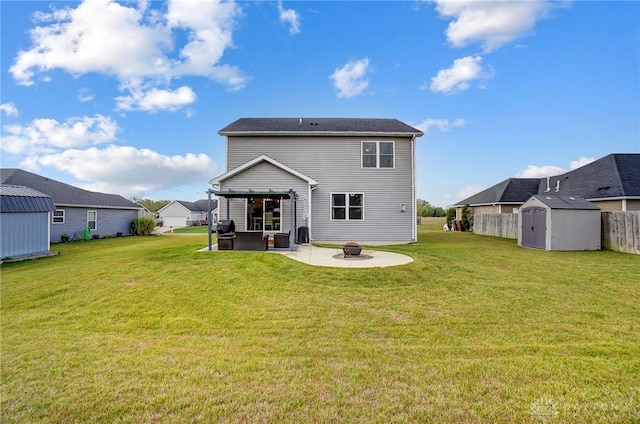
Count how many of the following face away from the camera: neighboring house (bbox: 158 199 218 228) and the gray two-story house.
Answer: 1

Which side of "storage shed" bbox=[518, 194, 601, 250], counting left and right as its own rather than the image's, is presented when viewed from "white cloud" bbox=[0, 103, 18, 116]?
front

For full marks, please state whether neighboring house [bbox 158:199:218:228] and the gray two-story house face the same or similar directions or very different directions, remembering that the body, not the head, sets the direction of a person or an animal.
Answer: very different directions

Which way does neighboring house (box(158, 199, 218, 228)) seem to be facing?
toward the camera

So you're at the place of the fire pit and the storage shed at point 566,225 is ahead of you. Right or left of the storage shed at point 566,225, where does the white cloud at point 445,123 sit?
left

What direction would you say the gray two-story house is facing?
away from the camera

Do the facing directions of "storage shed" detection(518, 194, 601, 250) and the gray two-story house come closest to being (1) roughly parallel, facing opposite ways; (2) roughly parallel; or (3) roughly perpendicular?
roughly perpendicular

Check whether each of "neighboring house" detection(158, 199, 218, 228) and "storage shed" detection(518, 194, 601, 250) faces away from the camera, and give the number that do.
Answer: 0

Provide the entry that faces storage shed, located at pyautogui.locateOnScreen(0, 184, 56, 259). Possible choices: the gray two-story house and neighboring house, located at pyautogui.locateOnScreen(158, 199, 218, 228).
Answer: the neighboring house

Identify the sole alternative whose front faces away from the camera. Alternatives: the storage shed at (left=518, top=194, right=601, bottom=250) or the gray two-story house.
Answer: the gray two-story house

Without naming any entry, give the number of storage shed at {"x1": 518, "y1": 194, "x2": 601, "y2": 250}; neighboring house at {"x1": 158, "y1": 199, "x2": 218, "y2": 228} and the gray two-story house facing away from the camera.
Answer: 1
